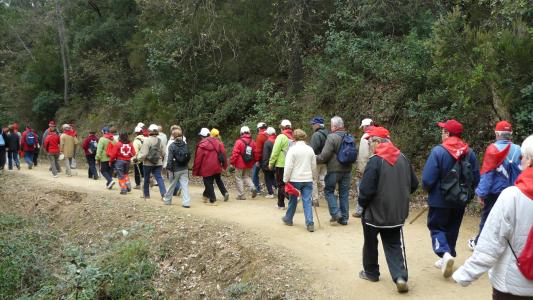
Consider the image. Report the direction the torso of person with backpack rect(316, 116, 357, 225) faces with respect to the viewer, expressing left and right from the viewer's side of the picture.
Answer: facing away from the viewer and to the left of the viewer

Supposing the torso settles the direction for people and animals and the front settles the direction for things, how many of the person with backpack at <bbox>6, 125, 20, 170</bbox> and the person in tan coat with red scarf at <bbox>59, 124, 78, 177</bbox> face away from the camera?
2

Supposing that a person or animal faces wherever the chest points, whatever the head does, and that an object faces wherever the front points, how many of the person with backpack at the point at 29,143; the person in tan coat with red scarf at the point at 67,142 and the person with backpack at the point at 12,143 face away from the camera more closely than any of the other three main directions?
3

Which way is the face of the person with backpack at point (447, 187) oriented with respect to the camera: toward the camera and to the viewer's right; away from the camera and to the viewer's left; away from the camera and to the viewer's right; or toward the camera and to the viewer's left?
away from the camera and to the viewer's left

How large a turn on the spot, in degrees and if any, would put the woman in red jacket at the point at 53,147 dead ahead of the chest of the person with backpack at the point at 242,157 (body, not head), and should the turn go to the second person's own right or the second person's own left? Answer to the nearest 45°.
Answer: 0° — they already face them

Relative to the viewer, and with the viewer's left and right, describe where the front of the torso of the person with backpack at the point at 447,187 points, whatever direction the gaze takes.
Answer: facing away from the viewer and to the left of the viewer

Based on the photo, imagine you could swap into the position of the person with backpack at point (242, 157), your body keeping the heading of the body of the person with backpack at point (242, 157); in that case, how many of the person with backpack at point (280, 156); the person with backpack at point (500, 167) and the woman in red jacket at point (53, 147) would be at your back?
2

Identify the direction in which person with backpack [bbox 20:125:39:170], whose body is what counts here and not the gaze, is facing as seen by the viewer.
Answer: away from the camera

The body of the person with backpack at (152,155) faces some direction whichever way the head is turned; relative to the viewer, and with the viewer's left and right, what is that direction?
facing away from the viewer and to the left of the viewer

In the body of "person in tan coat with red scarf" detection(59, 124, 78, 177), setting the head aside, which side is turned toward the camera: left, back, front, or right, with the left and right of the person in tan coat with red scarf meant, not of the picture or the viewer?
back

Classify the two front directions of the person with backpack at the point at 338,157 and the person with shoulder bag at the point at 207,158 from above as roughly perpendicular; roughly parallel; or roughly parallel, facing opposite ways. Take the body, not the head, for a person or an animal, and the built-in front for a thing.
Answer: roughly parallel

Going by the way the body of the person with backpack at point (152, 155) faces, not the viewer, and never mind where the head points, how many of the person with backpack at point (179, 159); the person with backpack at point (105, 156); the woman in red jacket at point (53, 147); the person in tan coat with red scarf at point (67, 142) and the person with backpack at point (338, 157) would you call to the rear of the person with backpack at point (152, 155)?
2

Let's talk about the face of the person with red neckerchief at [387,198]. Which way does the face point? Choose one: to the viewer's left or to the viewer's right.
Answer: to the viewer's left
